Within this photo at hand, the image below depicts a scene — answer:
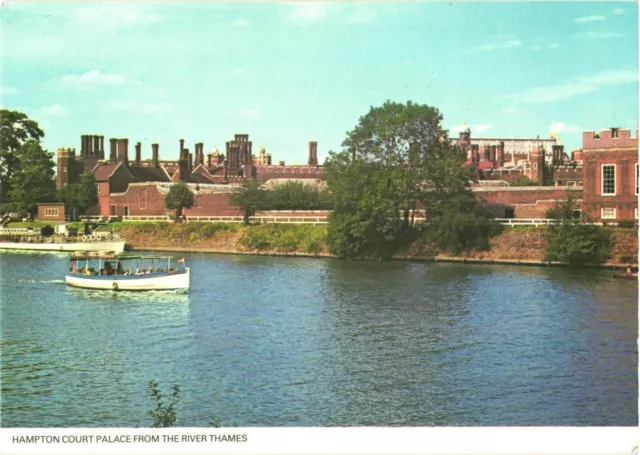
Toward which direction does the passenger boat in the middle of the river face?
to the viewer's right
